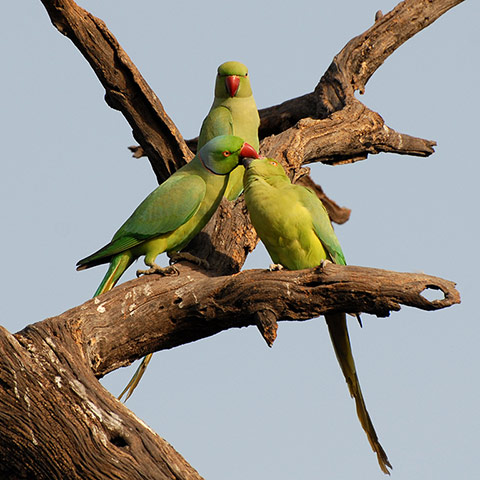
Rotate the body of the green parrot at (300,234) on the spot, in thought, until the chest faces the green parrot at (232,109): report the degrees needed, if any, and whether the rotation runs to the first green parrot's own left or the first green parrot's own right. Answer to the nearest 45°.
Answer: approximately 90° to the first green parrot's own right

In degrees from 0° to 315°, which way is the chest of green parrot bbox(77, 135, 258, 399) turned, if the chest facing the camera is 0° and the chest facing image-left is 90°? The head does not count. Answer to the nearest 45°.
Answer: approximately 270°

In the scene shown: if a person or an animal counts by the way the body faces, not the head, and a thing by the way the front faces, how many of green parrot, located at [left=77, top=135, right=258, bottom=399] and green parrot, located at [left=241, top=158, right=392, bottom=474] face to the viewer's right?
1

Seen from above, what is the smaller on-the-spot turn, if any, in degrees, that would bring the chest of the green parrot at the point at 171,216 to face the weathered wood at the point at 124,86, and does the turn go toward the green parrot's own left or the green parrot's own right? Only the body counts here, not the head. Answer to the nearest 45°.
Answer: approximately 135° to the green parrot's own left
